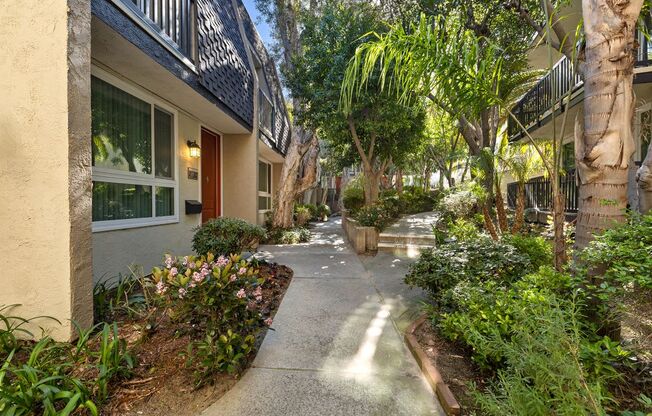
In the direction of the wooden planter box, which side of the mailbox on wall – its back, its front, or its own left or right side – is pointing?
front

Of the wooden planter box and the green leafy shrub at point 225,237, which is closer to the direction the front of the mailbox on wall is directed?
the wooden planter box

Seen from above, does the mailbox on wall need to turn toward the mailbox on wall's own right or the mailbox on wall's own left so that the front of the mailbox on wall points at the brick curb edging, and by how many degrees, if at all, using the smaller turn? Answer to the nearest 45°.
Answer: approximately 90° to the mailbox on wall's own right

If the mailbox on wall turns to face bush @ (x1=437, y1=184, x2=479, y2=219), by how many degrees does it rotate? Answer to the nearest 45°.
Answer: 0° — it already faces it

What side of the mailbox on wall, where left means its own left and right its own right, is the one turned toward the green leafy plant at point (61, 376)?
right

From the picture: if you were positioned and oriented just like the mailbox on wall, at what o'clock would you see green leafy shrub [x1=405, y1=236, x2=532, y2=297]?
The green leafy shrub is roughly at 12 o'clock from the mailbox on wall.

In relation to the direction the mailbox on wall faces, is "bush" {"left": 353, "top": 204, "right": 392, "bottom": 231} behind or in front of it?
in front

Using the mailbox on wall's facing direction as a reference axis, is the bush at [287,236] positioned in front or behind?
in front

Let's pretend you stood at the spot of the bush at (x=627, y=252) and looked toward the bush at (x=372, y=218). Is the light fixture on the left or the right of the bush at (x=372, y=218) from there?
left

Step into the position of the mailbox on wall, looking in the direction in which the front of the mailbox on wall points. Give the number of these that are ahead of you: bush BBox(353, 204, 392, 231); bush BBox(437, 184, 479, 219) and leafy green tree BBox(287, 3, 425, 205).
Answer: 3

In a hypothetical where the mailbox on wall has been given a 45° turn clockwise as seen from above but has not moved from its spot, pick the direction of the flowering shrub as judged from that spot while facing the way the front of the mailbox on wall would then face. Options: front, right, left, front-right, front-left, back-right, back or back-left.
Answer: front-right

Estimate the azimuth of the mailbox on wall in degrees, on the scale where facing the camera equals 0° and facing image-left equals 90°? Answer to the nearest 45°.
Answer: approximately 270°
